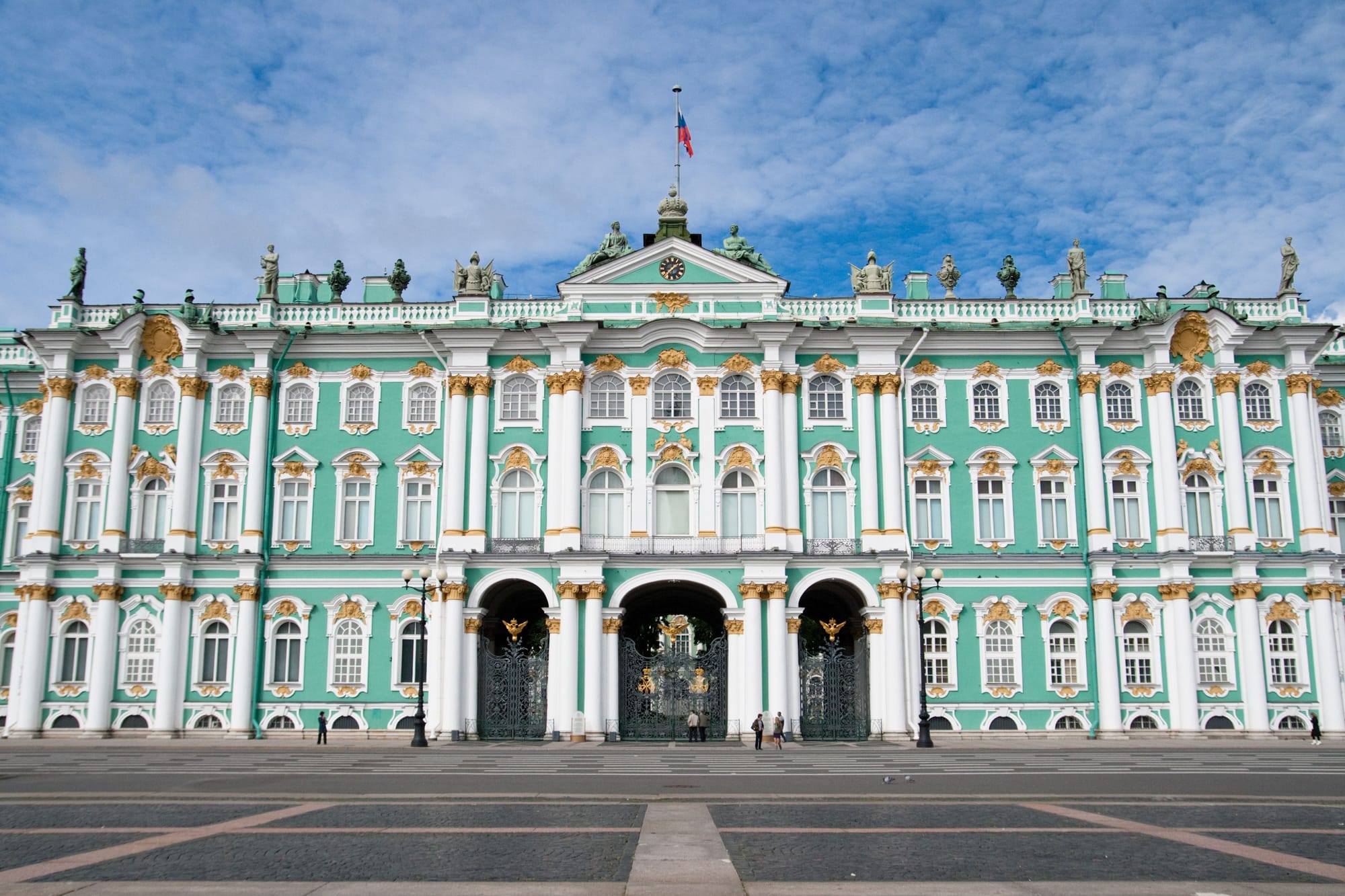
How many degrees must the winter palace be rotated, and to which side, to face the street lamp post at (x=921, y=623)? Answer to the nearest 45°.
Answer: approximately 45° to its left

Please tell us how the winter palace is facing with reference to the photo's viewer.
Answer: facing the viewer
